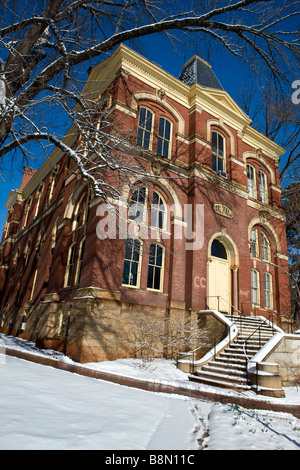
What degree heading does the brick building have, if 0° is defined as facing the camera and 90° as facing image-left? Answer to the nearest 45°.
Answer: approximately 315°
